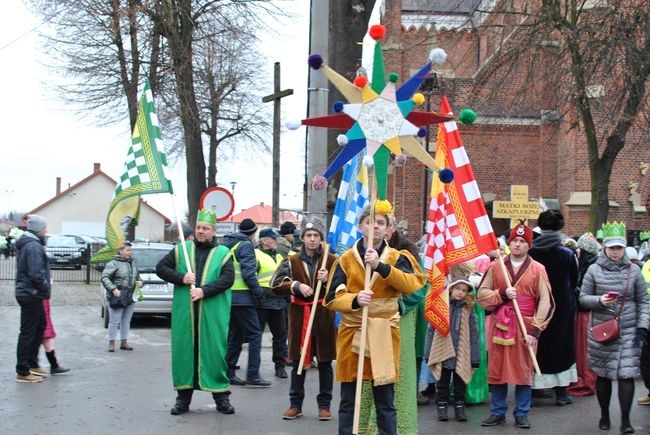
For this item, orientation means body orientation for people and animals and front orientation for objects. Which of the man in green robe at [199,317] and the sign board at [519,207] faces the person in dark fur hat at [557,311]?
the sign board

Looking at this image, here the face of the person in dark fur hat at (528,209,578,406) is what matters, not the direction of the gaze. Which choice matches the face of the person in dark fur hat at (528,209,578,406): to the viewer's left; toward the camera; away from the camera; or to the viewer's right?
away from the camera

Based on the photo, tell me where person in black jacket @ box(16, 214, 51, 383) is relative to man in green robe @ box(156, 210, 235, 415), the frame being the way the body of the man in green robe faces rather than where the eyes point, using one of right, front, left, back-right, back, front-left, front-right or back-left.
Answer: back-right

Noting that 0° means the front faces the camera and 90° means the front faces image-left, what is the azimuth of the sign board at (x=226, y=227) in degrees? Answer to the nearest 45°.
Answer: approximately 0°

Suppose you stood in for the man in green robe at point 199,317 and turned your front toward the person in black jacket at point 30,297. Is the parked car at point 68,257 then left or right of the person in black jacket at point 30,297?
right
